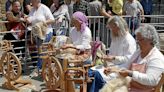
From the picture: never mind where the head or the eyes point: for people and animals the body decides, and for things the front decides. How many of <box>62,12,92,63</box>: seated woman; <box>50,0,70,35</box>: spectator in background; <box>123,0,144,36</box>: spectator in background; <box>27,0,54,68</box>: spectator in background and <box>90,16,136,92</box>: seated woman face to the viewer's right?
0

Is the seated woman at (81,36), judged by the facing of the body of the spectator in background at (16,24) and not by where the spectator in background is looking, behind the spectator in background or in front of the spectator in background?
in front

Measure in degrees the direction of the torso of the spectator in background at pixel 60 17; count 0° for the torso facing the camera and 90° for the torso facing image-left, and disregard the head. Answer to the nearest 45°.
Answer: approximately 45°

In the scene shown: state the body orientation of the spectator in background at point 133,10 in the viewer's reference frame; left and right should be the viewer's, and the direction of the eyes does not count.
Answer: facing the viewer

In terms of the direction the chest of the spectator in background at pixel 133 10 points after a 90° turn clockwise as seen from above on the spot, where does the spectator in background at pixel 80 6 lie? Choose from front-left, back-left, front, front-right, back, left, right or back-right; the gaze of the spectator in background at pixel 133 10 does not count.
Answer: front-left

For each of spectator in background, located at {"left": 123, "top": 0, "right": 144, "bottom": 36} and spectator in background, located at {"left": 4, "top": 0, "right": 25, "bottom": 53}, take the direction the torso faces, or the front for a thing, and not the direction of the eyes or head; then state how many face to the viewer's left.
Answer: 0

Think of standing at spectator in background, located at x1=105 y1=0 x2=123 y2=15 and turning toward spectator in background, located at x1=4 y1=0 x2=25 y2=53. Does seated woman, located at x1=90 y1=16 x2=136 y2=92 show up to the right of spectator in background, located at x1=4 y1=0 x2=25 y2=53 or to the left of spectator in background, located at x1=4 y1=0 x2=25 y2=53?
left

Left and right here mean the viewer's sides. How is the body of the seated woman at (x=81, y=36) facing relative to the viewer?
facing the viewer and to the left of the viewer

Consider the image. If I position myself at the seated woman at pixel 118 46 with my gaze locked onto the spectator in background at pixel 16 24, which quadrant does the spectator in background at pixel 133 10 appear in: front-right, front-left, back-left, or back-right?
front-right

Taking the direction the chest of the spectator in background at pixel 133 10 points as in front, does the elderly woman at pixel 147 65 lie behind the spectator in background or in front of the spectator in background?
in front

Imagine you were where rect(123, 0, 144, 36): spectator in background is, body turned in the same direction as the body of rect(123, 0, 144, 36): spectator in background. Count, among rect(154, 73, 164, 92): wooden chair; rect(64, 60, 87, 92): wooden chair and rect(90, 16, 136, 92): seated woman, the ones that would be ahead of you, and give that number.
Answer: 3

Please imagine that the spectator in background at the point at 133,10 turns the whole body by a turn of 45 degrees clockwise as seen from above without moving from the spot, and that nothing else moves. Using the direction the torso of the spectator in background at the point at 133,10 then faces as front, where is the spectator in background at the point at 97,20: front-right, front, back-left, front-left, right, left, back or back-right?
front

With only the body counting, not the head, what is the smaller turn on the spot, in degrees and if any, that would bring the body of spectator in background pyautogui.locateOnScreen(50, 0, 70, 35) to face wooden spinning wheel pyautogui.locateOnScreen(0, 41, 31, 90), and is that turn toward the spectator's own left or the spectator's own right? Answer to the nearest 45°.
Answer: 0° — they already face it
